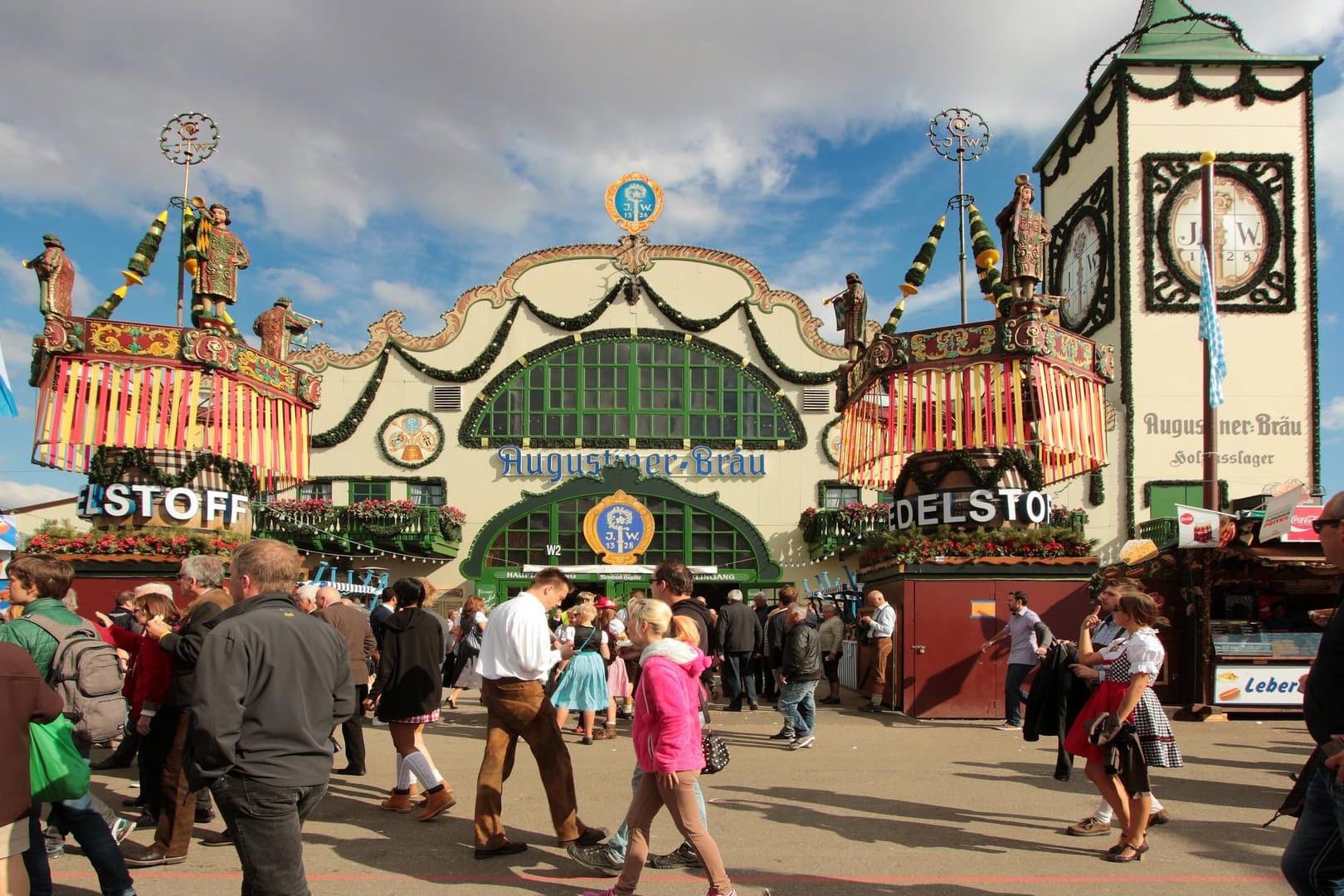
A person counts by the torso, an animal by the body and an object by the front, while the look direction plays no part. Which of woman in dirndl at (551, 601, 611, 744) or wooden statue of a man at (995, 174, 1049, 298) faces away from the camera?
the woman in dirndl

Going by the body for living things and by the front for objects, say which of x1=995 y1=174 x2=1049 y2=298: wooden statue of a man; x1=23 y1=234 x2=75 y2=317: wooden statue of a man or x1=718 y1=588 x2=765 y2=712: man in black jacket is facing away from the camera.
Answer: the man in black jacket

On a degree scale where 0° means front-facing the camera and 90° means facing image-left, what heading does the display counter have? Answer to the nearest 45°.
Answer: approximately 0°

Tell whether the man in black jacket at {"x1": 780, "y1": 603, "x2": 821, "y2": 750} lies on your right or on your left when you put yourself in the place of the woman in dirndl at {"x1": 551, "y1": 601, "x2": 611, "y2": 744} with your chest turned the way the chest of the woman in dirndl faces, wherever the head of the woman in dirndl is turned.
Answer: on your right

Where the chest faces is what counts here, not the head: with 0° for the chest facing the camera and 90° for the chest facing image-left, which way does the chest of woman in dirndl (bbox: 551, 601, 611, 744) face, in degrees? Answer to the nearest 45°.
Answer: approximately 180°

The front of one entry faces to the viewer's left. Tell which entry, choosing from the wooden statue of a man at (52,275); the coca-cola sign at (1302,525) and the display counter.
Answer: the wooden statue of a man

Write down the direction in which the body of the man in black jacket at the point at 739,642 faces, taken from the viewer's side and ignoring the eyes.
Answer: away from the camera

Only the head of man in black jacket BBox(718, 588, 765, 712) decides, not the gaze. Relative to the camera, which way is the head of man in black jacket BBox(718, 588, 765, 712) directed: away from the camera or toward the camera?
away from the camera

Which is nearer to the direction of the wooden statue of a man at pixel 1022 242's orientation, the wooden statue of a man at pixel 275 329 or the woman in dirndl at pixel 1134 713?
the woman in dirndl

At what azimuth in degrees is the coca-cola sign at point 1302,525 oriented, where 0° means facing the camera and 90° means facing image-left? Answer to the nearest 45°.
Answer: approximately 0°
